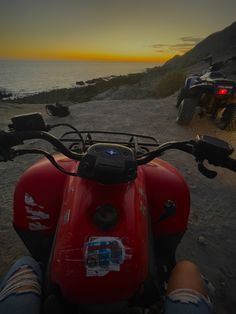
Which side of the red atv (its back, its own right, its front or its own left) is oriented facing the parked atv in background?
front

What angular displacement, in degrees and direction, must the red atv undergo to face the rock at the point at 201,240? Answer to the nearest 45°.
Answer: approximately 45° to its right

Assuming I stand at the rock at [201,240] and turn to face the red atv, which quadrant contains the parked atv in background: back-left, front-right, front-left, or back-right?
back-right

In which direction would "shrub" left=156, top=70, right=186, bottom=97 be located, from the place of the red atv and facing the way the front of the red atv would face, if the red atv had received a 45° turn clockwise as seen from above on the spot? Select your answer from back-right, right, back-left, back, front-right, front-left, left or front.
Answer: front-left

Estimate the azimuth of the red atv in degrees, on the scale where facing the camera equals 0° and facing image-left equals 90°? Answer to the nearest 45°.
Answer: approximately 180°

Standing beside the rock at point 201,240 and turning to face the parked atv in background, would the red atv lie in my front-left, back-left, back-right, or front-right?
back-left
